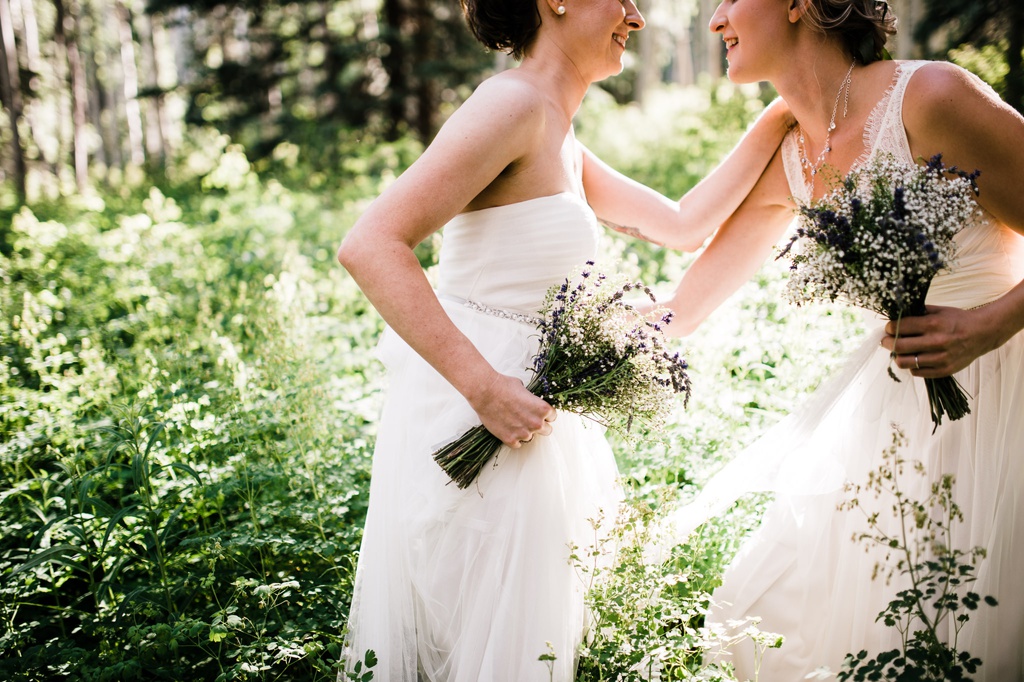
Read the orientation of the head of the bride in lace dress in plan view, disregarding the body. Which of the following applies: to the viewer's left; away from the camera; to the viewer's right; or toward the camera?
to the viewer's left

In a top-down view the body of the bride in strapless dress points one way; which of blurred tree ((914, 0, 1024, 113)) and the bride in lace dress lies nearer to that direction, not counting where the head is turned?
the bride in lace dress

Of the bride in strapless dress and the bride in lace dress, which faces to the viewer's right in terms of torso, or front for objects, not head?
the bride in strapless dress

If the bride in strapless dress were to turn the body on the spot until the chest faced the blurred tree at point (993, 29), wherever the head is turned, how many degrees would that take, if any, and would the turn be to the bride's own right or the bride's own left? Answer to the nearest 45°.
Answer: approximately 45° to the bride's own left

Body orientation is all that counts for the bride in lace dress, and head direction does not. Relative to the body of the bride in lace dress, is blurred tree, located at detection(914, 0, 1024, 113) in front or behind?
behind

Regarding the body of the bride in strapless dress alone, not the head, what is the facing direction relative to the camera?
to the viewer's right

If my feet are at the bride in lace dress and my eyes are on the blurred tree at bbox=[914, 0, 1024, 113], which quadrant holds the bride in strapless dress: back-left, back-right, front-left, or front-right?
back-left

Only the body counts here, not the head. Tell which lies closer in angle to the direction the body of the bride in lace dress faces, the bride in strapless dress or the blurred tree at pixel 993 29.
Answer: the bride in strapless dress

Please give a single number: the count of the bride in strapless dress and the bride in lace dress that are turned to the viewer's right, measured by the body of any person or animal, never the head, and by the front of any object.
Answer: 1

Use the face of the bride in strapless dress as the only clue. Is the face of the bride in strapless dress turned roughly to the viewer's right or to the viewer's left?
to the viewer's right

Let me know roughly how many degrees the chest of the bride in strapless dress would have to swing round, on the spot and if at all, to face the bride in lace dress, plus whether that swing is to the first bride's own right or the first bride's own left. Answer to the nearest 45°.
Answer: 0° — they already face them

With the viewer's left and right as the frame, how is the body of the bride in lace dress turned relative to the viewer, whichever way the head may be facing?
facing the viewer and to the left of the viewer

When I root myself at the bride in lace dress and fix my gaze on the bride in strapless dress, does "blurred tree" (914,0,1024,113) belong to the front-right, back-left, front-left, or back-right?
back-right

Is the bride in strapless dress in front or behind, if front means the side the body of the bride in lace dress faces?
in front
